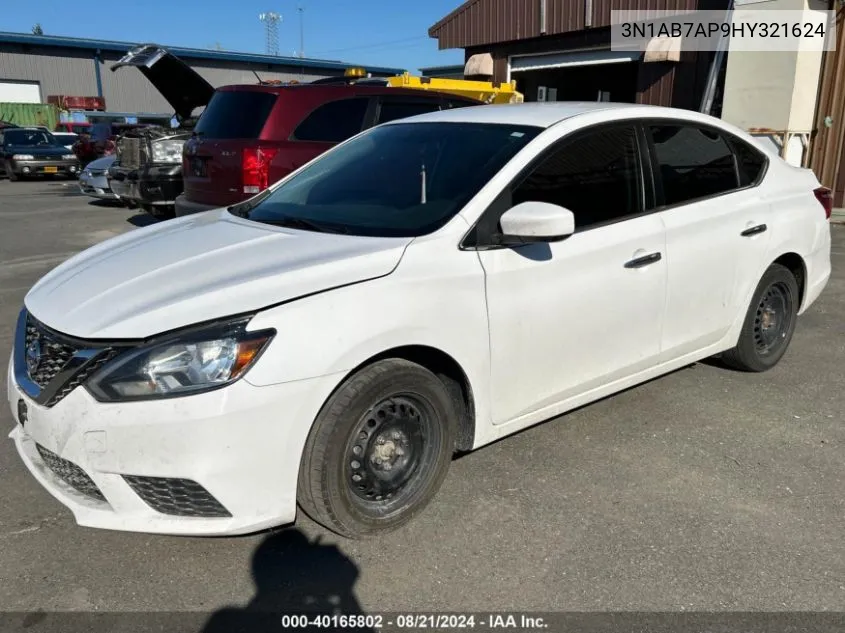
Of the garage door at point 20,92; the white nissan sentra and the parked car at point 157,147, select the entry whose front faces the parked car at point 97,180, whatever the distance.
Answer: the garage door

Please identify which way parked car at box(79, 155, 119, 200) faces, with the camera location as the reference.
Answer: facing the viewer and to the left of the viewer

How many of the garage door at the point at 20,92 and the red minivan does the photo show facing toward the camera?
1

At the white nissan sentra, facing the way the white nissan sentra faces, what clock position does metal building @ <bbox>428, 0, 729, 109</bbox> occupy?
The metal building is roughly at 5 o'clock from the white nissan sentra.

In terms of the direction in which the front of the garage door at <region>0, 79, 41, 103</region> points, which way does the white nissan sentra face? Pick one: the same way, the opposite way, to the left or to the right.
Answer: to the right

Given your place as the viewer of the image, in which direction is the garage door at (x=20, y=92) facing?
facing the viewer

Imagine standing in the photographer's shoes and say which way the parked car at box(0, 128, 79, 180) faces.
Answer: facing the viewer and to the right of the viewer

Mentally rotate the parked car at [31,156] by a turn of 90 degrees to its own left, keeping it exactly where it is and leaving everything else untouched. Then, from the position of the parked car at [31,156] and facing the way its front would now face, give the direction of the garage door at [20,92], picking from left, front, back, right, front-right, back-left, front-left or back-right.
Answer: front-left

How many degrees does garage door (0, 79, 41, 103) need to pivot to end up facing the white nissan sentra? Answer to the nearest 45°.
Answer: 0° — it already faces it

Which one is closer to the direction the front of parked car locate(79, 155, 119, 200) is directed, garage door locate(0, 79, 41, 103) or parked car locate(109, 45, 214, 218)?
the parked car

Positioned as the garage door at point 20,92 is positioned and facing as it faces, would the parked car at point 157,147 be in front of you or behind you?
in front

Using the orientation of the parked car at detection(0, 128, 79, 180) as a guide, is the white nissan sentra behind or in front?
in front

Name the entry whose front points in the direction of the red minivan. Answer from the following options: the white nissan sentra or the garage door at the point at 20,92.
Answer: the garage door

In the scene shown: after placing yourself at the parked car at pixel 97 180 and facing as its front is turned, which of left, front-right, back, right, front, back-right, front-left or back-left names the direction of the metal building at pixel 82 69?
back-right

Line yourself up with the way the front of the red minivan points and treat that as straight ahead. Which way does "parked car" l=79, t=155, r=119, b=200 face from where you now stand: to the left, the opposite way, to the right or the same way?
the opposite way

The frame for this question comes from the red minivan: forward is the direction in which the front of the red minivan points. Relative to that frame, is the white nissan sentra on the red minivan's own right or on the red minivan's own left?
on the red minivan's own right

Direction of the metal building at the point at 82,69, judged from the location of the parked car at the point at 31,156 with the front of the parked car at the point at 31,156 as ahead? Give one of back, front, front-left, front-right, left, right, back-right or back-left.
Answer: back-left

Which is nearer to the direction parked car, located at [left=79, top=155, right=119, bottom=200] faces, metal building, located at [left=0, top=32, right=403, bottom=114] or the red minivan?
the red minivan

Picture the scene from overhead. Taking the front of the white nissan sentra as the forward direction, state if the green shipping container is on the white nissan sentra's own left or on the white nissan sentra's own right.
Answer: on the white nissan sentra's own right
